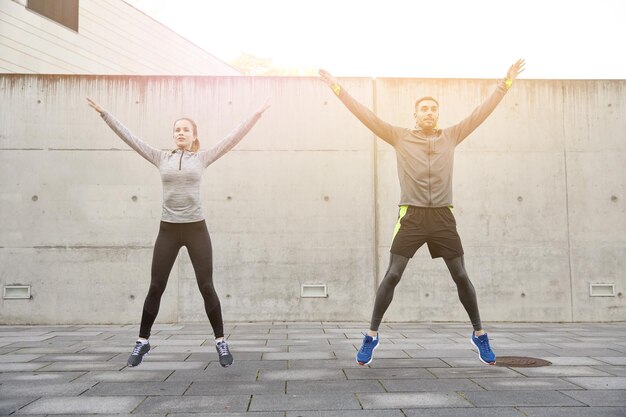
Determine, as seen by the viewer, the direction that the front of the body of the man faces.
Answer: toward the camera

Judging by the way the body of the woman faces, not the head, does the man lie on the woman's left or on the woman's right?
on the woman's left

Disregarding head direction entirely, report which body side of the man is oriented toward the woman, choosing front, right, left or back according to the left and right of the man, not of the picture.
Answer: right

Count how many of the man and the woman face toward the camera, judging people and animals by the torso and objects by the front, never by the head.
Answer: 2
